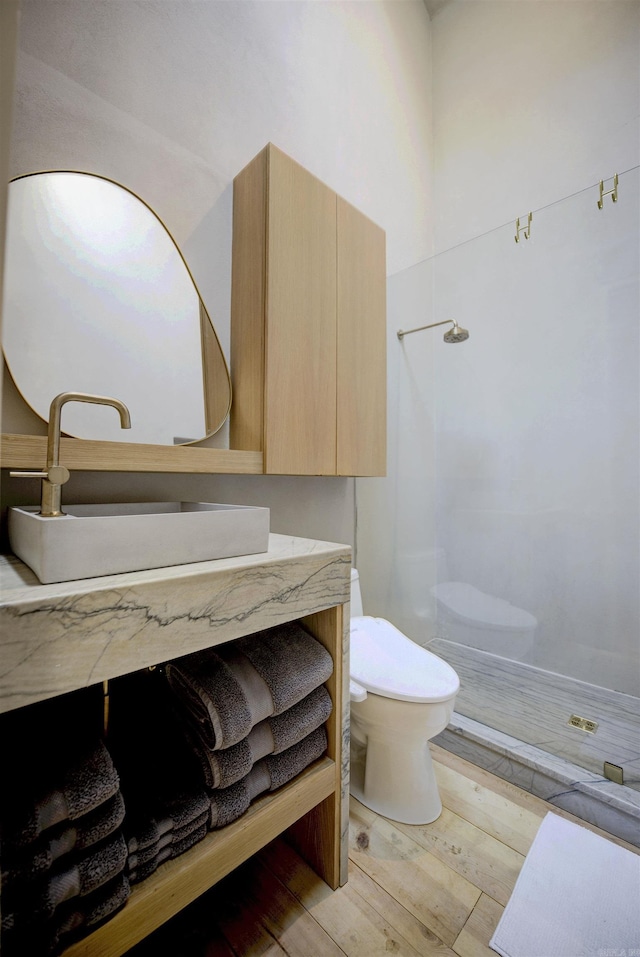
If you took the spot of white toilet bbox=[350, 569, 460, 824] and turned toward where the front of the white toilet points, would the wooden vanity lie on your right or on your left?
on your right

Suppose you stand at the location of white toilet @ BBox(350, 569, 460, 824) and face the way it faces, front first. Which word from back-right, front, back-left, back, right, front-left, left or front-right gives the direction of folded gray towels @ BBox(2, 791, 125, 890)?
right

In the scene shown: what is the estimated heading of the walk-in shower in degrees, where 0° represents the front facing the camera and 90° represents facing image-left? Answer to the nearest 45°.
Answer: approximately 45°

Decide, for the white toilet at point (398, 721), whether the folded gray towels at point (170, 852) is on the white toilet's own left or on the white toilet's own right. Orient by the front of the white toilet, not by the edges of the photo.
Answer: on the white toilet's own right

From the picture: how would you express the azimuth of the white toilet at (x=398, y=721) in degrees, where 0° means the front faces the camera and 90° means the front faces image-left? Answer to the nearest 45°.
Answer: approximately 315°

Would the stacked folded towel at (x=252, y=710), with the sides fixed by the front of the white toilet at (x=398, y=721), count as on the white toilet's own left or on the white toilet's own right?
on the white toilet's own right
